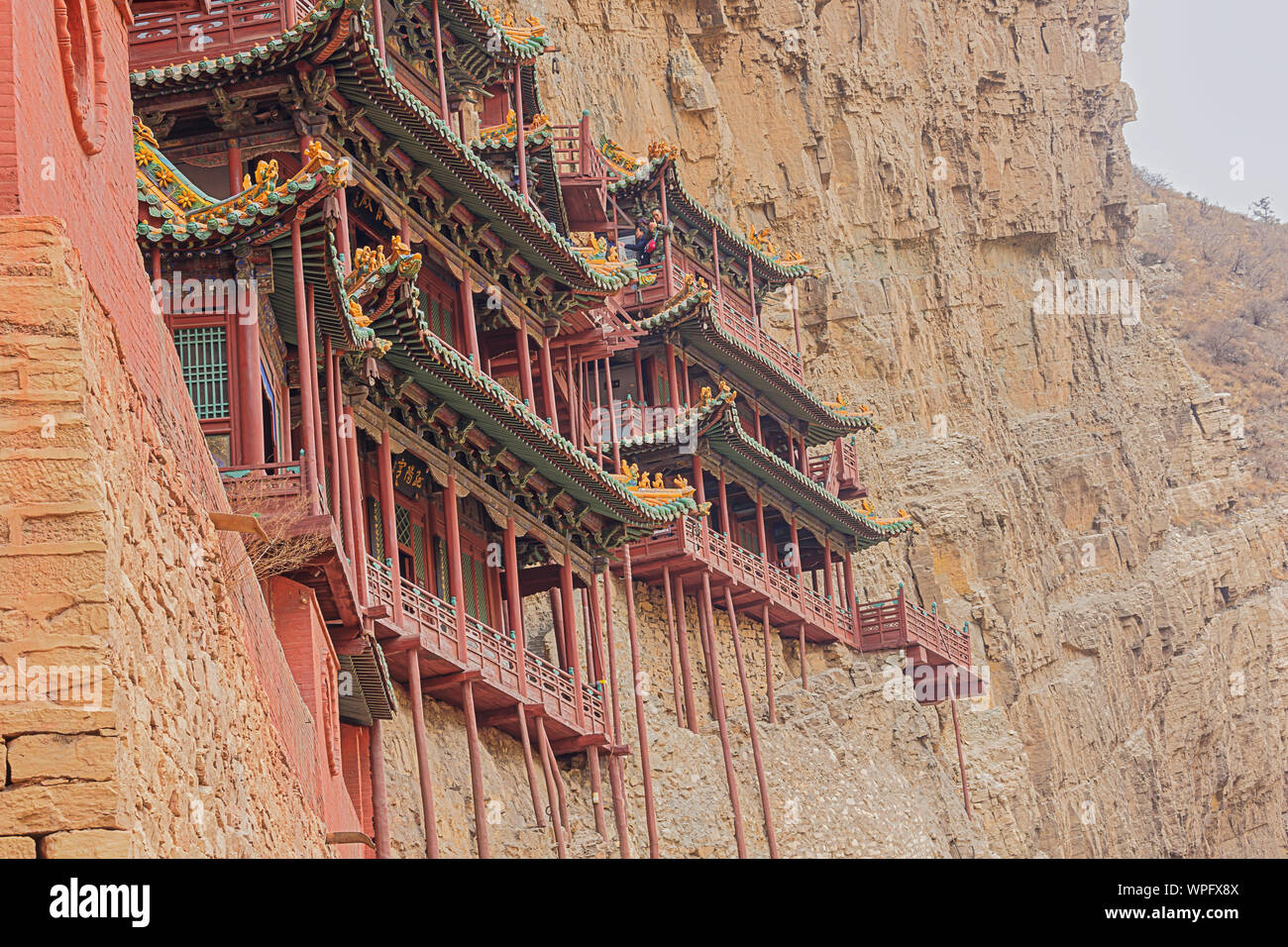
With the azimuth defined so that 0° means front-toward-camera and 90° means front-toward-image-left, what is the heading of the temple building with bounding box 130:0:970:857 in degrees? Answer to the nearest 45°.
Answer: approximately 315°
